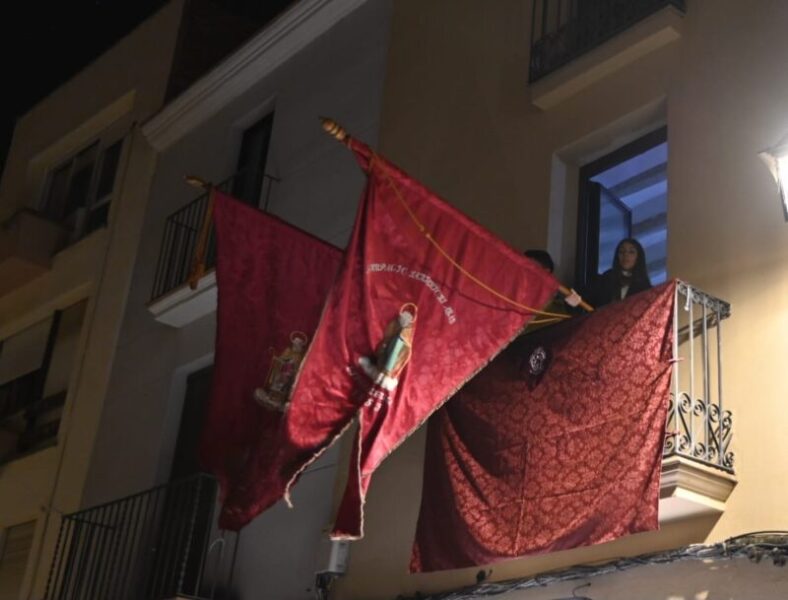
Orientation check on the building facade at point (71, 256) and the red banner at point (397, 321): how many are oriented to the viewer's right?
0

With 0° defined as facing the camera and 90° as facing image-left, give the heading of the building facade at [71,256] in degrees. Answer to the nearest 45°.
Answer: approximately 45°

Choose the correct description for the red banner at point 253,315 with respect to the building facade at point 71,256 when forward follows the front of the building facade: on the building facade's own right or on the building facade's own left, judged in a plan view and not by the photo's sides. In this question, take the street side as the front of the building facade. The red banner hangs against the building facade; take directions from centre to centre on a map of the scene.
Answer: on the building facade's own left

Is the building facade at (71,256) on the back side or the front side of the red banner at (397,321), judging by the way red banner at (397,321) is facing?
on the back side

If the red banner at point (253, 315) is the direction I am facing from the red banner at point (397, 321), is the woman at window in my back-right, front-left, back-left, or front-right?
back-right

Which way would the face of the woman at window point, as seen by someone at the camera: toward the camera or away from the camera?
toward the camera

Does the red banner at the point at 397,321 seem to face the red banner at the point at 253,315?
no

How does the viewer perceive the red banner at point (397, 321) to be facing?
facing the viewer

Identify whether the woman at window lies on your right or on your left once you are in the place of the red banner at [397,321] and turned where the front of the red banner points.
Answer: on your left

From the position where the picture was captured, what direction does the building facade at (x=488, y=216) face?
facing the viewer and to the left of the viewer
